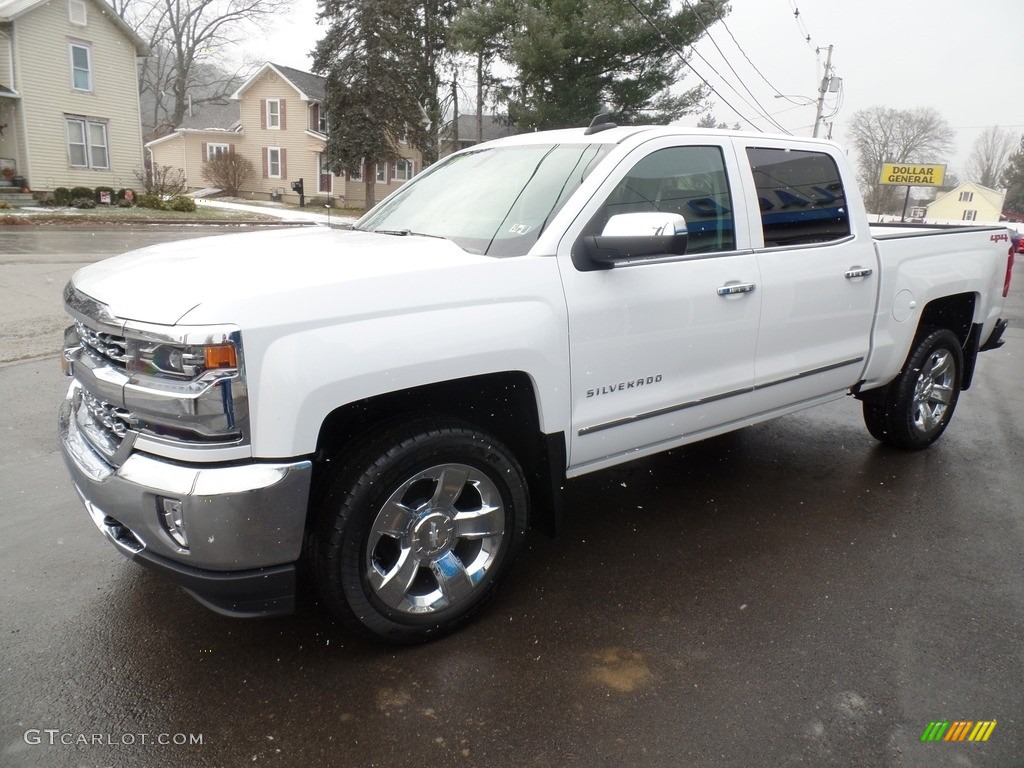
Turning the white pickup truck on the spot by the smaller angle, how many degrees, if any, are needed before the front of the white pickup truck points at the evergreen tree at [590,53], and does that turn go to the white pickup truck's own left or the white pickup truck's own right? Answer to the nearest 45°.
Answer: approximately 135° to the white pickup truck's own right

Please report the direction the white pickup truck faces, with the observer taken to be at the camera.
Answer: facing the viewer and to the left of the viewer

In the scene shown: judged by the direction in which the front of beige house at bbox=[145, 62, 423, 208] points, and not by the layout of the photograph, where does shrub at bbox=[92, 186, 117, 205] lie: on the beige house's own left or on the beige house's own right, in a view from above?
on the beige house's own right

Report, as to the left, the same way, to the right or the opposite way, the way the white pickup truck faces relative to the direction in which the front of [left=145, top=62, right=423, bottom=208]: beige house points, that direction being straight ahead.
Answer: to the right

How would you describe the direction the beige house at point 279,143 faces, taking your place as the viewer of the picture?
facing the viewer and to the right of the viewer

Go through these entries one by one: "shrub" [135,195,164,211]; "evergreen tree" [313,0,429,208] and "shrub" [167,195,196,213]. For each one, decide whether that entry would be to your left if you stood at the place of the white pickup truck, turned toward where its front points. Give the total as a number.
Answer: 0

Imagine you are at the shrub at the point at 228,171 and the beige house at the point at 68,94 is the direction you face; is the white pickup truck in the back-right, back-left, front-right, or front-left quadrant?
front-left

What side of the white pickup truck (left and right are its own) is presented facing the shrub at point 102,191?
right

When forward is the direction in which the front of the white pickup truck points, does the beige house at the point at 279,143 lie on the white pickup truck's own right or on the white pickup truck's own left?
on the white pickup truck's own right

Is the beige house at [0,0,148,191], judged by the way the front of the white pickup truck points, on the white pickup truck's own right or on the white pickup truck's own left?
on the white pickup truck's own right

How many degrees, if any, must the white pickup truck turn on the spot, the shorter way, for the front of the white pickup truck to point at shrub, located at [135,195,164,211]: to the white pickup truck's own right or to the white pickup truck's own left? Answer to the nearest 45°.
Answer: approximately 90° to the white pickup truck's own right

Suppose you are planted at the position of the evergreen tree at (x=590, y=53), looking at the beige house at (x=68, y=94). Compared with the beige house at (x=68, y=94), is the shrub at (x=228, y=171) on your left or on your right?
right

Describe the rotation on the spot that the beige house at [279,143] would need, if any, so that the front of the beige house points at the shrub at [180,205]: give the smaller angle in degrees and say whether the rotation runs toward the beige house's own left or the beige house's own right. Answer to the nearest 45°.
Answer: approximately 45° to the beige house's own right

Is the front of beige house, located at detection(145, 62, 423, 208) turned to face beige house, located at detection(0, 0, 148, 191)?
no

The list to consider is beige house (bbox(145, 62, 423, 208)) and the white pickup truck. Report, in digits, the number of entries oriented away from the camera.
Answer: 0
